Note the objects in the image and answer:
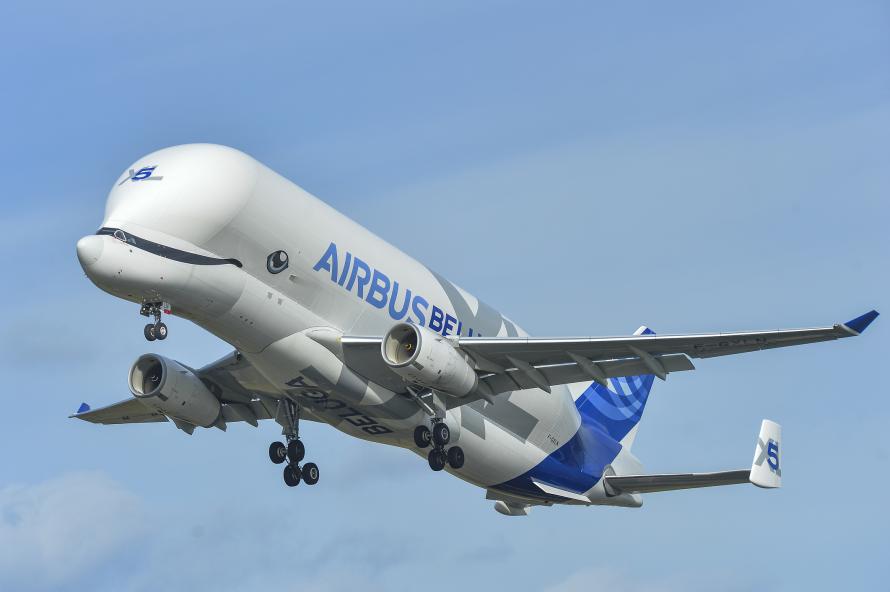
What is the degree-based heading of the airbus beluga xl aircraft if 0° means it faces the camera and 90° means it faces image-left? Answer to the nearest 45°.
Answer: approximately 45°
